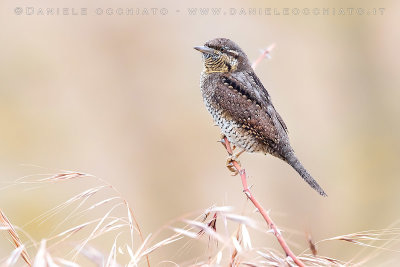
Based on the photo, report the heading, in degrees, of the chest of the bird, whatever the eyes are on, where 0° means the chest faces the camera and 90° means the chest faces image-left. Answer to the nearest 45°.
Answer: approximately 90°
